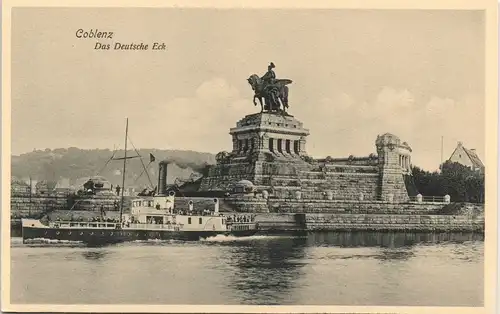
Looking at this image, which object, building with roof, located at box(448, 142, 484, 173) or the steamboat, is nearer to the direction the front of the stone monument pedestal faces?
the steamboat

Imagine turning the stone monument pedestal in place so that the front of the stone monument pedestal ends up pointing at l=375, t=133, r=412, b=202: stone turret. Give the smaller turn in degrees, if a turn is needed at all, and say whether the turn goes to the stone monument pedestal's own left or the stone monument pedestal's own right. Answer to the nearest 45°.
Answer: approximately 135° to the stone monument pedestal's own left

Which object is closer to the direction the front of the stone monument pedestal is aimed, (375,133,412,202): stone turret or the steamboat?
the steamboat
